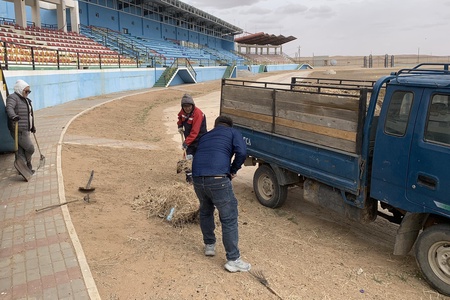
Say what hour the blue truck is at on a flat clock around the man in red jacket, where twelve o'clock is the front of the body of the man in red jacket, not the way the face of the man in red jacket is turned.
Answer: The blue truck is roughly at 9 o'clock from the man in red jacket.

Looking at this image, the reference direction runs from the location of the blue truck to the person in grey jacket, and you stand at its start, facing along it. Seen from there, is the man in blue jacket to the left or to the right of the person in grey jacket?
left

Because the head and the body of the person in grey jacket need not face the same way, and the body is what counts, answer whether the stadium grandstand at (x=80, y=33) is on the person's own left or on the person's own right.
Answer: on the person's own left

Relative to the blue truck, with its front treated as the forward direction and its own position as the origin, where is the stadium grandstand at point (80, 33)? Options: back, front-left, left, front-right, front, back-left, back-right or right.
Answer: back

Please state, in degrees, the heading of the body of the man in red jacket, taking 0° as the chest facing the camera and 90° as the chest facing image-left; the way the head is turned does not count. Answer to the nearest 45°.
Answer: approximately 45°

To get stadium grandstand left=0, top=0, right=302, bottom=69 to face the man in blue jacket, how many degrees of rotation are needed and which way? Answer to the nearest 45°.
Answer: approximately 45° to its right

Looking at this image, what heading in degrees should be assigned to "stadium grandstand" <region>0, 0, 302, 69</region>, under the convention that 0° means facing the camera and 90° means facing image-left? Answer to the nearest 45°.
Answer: approximately 315°

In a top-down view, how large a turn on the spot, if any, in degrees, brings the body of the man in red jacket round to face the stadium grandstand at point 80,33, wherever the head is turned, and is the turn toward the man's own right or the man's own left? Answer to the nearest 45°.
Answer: approximately 135° to the man's own right
